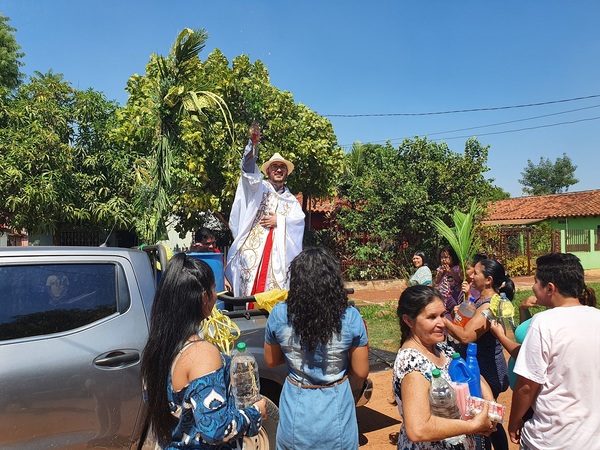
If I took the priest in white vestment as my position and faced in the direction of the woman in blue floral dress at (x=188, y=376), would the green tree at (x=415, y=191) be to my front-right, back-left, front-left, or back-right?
back-left

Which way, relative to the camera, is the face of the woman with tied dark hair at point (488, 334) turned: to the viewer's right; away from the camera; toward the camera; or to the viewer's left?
to the viewer's left

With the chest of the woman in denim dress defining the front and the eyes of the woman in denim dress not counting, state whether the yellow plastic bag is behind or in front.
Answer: in front

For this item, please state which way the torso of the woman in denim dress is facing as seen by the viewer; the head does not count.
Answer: away from the camera

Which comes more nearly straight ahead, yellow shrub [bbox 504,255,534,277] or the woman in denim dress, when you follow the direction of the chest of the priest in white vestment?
the woman in denim dress

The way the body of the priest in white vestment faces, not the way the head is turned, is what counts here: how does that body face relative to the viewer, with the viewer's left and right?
facing the viewer

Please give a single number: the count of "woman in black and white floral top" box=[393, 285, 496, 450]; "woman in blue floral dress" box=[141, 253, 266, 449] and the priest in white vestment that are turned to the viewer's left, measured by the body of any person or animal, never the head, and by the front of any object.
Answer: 0

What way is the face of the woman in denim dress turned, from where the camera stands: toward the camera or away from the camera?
away from the camera

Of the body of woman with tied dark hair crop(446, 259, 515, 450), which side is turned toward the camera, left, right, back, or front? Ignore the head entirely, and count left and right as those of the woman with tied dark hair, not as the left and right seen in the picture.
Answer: left

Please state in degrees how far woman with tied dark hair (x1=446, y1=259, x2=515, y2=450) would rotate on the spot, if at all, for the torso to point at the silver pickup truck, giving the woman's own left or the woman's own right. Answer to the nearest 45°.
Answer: approximately 45° to the woman's own left

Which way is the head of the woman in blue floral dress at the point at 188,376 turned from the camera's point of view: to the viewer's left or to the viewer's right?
to the viewer's right

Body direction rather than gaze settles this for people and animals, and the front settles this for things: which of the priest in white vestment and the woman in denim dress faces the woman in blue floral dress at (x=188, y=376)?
the priest in white vestment

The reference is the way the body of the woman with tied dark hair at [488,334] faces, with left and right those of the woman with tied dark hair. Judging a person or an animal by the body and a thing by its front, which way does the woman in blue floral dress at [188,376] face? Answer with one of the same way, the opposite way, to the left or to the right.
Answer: to the right

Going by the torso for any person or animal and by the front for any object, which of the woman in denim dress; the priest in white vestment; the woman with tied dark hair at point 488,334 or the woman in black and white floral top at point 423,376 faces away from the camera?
the woman in denim dress

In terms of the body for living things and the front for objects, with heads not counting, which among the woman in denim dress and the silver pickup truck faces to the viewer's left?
the silver pickup truck

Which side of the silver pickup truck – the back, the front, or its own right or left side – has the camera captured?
left
